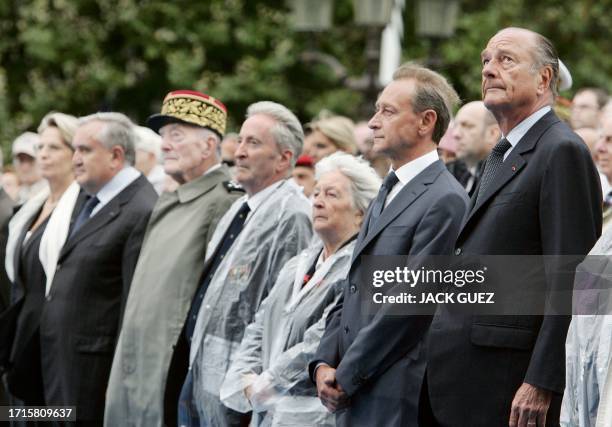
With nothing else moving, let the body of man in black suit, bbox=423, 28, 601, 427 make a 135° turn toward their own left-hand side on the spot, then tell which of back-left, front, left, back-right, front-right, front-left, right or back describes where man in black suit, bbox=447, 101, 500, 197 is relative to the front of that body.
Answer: left

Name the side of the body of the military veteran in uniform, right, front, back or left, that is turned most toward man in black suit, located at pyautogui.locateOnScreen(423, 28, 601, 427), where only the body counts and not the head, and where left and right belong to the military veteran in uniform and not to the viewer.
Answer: left

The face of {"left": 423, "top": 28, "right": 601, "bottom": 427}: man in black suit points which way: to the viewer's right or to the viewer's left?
to the viewer's left

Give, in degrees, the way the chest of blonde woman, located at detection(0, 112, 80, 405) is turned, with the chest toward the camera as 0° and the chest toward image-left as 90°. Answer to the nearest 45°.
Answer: approximately 45°

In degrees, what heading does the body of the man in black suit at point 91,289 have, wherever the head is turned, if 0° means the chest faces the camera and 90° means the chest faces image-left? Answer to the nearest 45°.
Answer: approximately 45°

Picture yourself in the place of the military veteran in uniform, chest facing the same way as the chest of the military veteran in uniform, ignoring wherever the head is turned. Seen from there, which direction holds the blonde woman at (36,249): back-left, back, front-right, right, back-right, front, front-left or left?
right

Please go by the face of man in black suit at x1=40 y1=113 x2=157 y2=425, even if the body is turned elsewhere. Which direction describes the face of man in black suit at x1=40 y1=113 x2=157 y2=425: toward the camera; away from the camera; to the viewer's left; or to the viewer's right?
to the viewer's left

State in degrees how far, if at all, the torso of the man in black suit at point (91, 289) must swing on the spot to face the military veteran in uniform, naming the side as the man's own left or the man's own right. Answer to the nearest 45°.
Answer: approximately 90° to the man's own left

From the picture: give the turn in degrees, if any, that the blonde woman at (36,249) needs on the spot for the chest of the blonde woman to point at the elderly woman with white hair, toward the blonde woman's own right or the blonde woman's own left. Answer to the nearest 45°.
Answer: approximately 90° to the blonde woman's own left

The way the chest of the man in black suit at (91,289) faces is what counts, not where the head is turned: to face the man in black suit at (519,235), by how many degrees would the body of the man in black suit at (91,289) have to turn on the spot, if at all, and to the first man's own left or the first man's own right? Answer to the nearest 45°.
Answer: approximately 90° to the first man's own left
